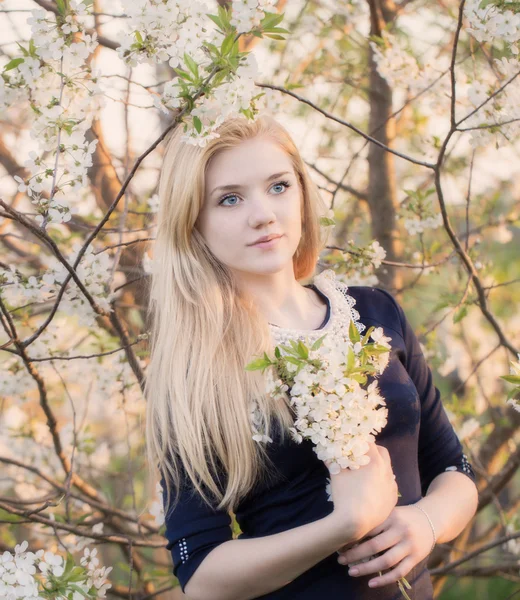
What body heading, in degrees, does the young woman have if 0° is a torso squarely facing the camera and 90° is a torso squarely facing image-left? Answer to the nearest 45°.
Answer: approximately 315°

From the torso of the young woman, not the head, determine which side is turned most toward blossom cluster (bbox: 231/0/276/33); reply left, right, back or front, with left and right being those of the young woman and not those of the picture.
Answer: front
